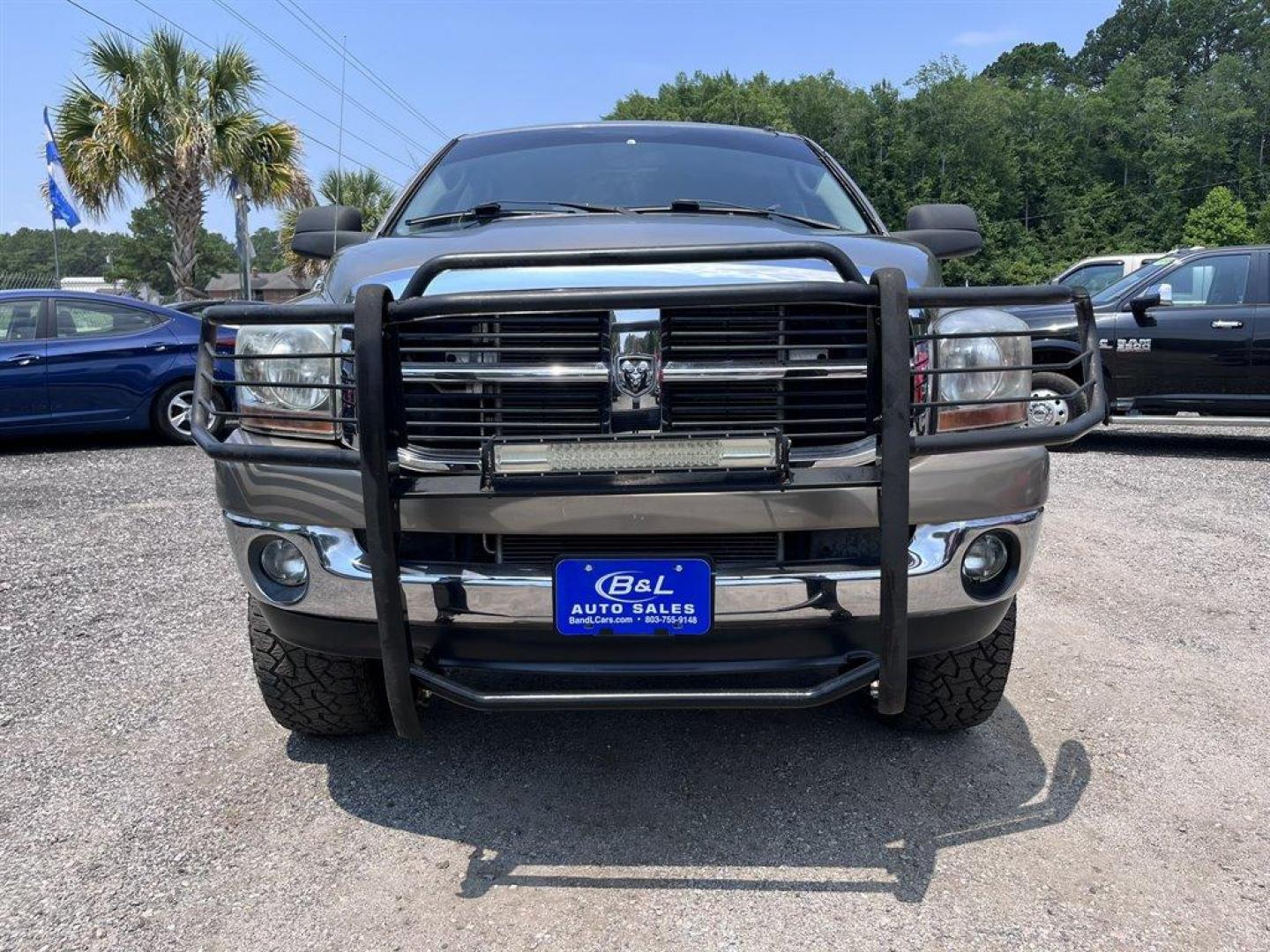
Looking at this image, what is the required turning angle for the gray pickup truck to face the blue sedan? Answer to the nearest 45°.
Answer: approximately 135° to its right

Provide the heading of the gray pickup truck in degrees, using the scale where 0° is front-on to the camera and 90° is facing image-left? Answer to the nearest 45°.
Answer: approximately 0°

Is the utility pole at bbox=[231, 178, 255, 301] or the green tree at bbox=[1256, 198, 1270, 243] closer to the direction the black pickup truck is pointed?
the utility pole

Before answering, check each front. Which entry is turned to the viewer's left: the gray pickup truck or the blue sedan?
the blue sedan

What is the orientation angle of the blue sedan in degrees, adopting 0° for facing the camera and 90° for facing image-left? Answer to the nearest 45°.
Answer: approximately 90°

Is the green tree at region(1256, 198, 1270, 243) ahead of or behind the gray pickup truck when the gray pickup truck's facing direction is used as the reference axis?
behind

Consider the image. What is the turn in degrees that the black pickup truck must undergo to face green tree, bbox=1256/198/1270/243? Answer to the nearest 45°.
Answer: approximately 90° to its right

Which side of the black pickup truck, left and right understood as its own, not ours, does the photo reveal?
left

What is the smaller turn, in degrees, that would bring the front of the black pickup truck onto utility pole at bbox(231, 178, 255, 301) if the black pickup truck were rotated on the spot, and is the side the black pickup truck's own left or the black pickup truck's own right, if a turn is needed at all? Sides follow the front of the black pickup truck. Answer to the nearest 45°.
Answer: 0° — it already faces it

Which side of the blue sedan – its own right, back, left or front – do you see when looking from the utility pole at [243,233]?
right

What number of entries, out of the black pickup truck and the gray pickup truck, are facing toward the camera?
1
